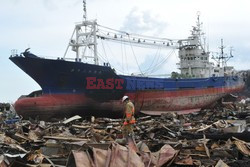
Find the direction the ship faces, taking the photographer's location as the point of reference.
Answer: facing the viewer and to the left of the viewer
